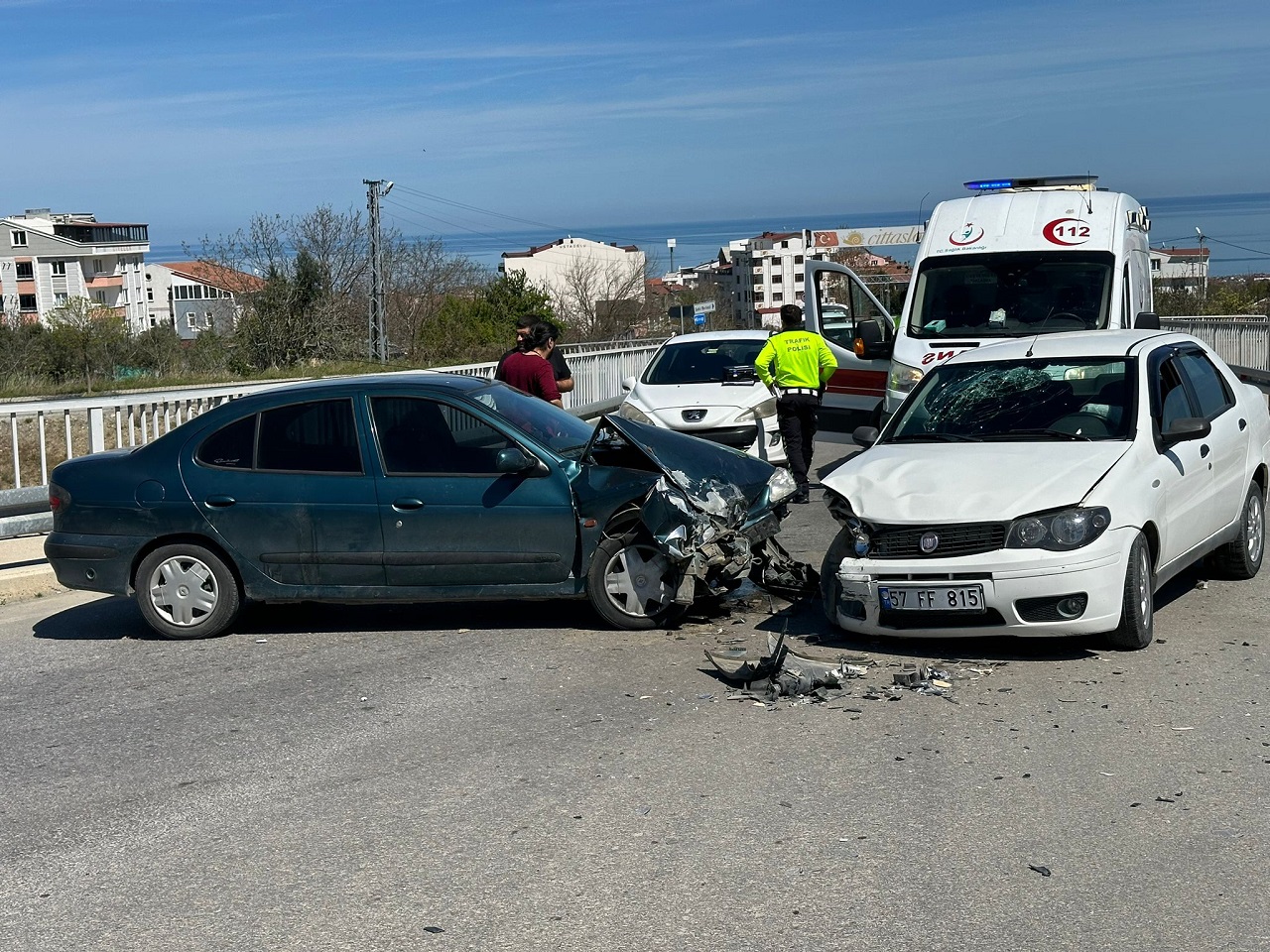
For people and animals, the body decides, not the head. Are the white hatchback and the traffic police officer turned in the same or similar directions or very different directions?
very different directions

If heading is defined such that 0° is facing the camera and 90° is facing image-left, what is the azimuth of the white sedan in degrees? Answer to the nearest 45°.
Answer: approximately 45°

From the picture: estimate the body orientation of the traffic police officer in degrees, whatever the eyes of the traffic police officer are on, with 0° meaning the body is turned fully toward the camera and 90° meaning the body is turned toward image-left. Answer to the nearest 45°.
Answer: approximately 180°

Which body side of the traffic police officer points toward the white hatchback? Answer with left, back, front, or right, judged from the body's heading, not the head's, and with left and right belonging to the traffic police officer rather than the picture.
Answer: front

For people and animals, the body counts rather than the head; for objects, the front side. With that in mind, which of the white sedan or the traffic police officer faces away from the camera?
the traffic police officer

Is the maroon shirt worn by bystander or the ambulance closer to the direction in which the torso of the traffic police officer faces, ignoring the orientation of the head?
the ambulance

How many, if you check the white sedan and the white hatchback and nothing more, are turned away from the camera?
0

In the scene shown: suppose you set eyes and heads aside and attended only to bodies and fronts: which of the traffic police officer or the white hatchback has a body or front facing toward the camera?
the white hatchback

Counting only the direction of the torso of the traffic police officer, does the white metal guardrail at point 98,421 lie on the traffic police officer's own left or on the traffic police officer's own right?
on the traffic police officer's own left

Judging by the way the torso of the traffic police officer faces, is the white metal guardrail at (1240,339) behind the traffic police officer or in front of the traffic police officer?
in front

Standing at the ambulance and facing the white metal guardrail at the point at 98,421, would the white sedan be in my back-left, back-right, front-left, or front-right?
front-left

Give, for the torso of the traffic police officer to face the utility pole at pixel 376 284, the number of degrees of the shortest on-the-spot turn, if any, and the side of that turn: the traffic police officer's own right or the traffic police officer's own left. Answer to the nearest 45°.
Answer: approximately 45° to the traffic police officer's own left

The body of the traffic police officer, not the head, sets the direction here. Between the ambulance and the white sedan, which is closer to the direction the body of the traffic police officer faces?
the ambulance

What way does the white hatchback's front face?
toward the camera

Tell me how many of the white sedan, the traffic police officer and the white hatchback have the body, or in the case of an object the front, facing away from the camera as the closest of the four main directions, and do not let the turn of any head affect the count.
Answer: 1

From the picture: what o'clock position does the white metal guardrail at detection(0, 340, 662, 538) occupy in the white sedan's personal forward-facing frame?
The white metal guardrail is roughly at 2 o'clock from the white sedan.
